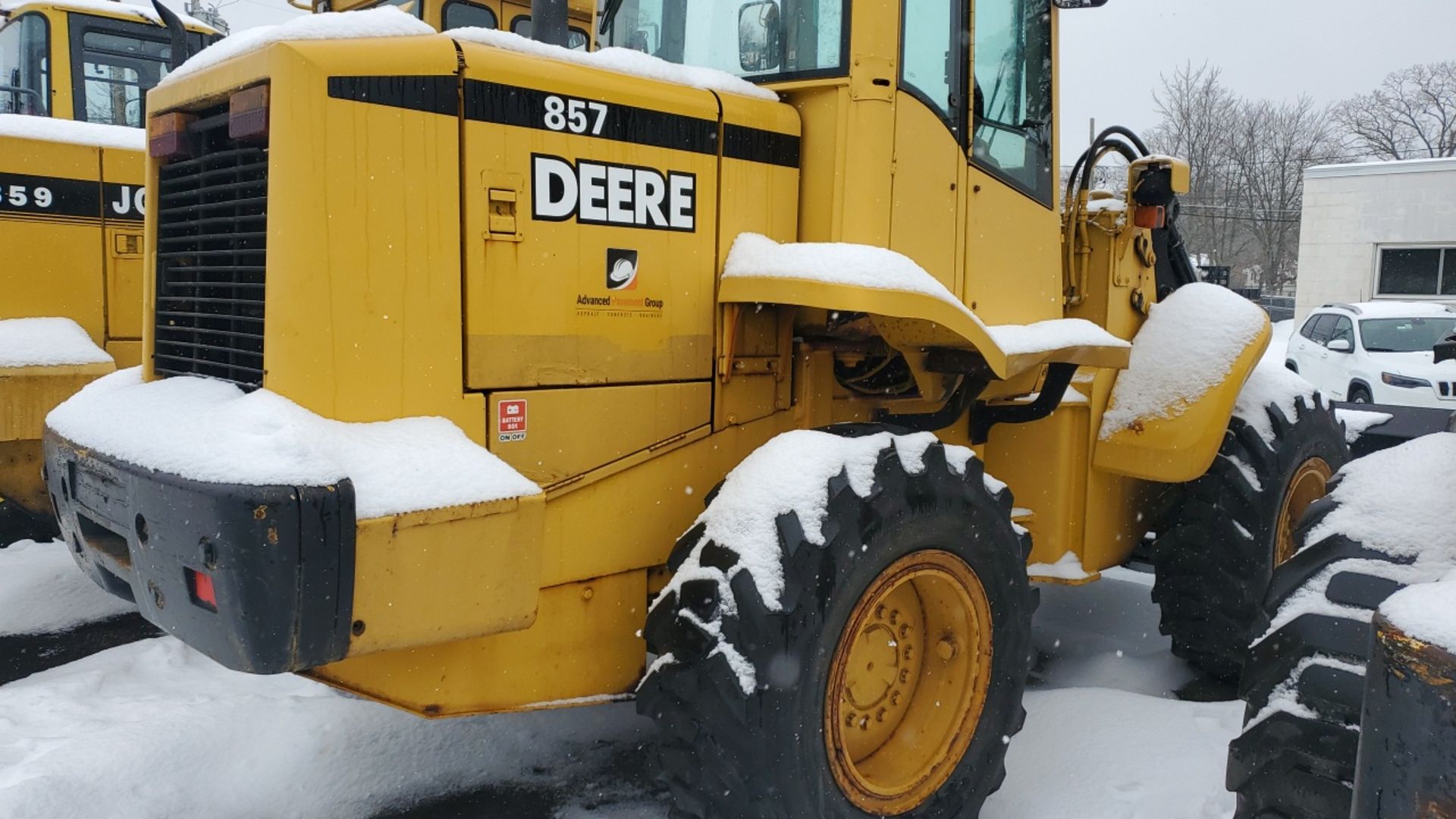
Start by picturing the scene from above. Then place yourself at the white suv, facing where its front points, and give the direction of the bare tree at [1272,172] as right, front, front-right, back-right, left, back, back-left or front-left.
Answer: back-left

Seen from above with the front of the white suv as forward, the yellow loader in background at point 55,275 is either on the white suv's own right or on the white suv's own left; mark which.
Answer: on the white suv's own right

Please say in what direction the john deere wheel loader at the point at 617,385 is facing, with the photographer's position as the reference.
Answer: facing away from the viewer and to the right of the viewer

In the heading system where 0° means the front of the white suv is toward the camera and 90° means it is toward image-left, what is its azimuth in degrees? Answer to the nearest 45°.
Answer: approximately 315°

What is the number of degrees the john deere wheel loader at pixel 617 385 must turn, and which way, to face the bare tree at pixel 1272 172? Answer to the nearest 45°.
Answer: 0° — it already faces it

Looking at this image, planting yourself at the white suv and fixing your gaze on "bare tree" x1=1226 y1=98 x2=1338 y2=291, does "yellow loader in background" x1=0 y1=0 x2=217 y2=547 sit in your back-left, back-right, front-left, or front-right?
back-left

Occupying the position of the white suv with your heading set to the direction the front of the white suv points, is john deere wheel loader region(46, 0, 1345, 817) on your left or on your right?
on your right

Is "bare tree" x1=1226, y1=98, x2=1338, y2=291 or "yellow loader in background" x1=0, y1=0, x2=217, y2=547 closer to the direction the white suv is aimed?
the yellow loader in background
